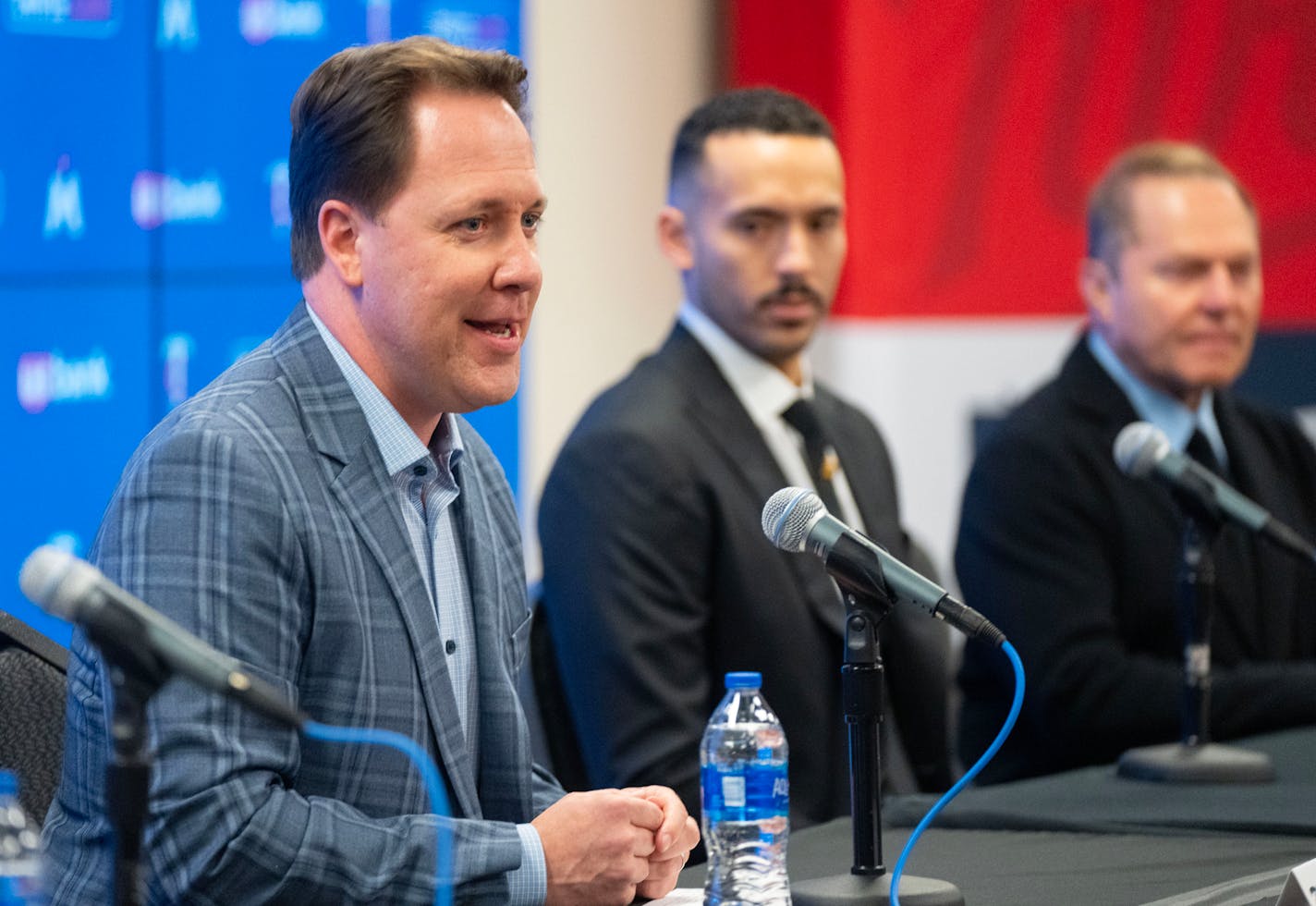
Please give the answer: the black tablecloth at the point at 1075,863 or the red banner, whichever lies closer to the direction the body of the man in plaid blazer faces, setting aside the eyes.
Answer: the black tablecloth

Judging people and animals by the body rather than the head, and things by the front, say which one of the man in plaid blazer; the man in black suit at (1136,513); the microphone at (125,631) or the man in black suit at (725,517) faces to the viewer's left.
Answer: the microphone

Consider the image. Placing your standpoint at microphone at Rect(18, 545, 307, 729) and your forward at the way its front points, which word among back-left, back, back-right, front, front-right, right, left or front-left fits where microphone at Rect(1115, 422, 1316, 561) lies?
back-right

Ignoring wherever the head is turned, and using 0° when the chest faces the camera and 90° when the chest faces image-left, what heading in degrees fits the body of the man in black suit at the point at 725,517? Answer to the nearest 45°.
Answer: approximately 315°

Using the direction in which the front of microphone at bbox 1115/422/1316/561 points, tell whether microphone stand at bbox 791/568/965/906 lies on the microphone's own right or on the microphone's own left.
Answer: on the microphone's own left

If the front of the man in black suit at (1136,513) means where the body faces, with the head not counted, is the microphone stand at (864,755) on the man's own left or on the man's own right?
on the man's own right

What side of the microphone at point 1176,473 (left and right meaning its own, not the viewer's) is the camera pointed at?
left

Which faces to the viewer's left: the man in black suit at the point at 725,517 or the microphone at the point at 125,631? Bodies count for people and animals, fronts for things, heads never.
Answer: the microphone

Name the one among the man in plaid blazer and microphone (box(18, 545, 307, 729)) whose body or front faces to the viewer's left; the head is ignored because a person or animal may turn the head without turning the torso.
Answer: the microphone

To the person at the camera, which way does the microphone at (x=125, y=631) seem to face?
facing to the left of the viewer

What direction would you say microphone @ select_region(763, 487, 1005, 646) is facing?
to the viewer's left

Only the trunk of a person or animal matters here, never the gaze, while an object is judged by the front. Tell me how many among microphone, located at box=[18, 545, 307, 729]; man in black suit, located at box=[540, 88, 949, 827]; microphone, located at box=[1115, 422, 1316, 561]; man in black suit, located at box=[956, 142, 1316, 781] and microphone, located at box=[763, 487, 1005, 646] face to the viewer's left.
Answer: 3
